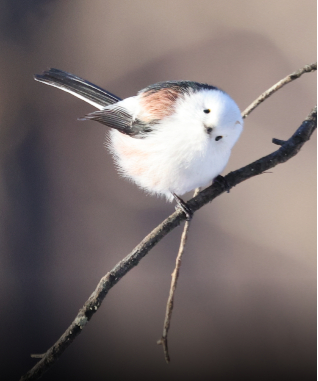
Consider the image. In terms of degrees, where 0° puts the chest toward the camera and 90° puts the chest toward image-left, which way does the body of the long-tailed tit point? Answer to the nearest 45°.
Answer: approximately 315°
